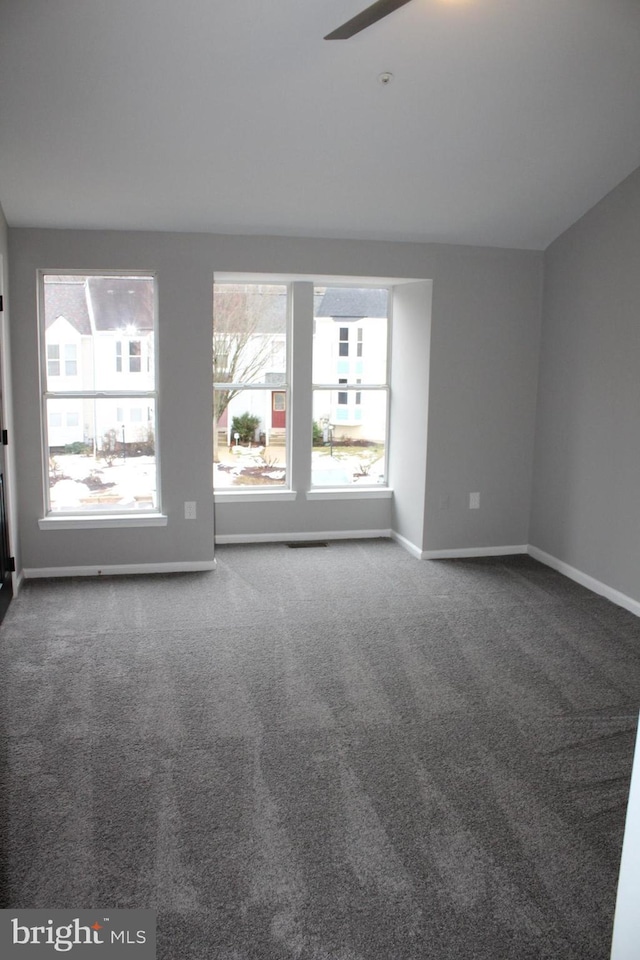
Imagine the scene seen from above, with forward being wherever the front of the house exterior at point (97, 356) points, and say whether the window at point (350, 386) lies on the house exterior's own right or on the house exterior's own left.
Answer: on the house exterior's own left

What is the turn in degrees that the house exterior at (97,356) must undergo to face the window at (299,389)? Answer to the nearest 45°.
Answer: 0° — it already faces it

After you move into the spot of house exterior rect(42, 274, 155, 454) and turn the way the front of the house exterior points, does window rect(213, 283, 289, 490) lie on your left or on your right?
on your left

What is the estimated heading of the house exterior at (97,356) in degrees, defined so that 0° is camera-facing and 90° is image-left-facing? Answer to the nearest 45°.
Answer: approximately 0°
